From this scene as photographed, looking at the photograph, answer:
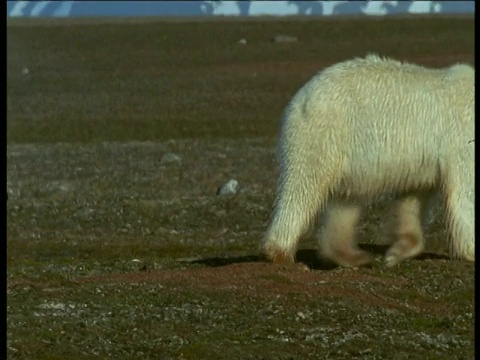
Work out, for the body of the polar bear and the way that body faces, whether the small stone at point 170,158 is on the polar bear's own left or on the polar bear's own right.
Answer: on the polar bear's own left

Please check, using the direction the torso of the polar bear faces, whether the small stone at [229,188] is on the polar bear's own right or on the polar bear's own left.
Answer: on the polar bear's own left
